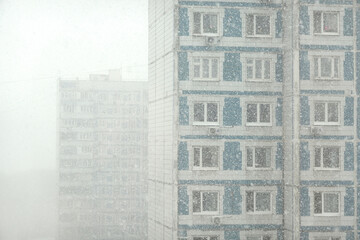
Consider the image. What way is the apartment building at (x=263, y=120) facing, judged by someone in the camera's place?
facing the viewer
